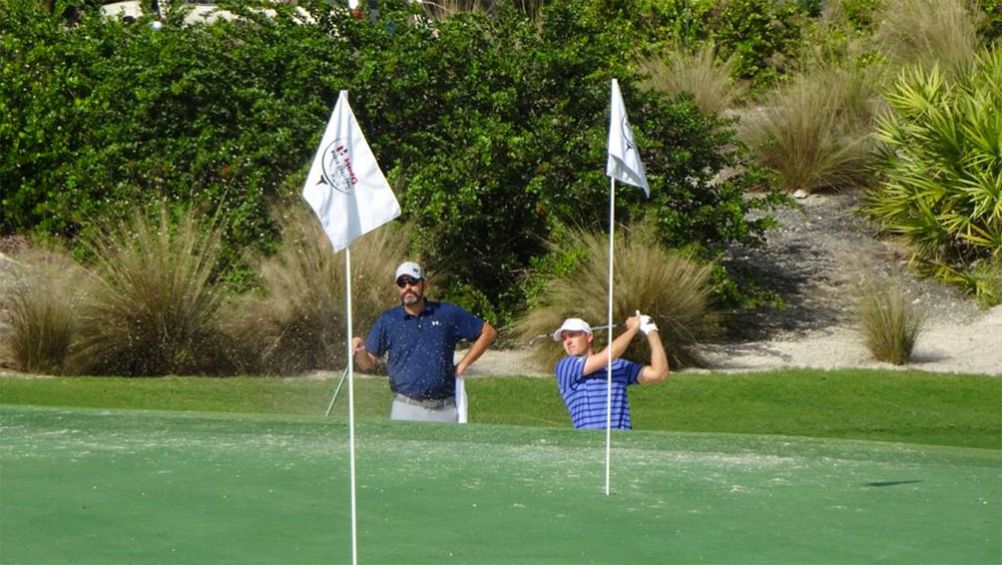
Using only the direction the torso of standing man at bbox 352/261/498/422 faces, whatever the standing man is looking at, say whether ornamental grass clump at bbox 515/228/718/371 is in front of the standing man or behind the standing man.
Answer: behind

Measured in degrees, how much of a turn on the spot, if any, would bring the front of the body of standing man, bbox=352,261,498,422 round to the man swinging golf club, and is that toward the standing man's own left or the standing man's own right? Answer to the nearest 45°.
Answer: approximately 45° to the standing man's own left

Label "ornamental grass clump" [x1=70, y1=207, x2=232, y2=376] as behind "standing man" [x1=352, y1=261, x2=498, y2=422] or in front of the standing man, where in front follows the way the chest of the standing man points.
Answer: behind

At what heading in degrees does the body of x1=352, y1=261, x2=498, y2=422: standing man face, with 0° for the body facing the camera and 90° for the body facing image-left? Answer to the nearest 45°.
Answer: approximately 0°

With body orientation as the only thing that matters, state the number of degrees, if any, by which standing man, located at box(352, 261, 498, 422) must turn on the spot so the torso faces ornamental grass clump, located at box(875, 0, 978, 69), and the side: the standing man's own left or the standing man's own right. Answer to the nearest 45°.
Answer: approximately 135° to the standing man's own left

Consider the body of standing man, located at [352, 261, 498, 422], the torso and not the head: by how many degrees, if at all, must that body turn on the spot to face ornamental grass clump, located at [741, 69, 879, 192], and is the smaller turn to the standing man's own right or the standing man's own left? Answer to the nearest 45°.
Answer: approximately 135° to the standing man's own left

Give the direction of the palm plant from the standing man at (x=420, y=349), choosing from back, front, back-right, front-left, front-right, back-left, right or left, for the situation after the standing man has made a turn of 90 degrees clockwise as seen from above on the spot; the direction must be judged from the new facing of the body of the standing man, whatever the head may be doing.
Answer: back-right

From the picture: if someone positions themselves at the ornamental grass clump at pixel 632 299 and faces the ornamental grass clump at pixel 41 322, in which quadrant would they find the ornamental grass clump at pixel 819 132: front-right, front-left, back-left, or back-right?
back-right

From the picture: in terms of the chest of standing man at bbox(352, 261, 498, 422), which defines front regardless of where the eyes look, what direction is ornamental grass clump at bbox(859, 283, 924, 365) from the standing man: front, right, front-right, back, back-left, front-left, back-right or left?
back-left
